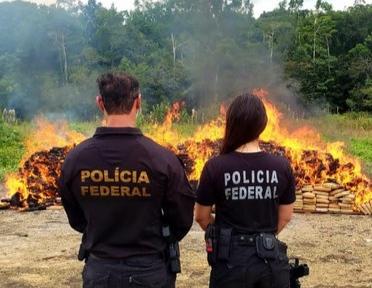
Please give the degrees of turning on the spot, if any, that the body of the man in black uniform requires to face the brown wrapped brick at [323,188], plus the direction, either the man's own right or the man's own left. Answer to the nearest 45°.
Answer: approximately 45° to the man's own right

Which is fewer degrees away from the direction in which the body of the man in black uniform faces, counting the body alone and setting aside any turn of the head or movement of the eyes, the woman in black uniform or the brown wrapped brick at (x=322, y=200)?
the brown wrapped brick

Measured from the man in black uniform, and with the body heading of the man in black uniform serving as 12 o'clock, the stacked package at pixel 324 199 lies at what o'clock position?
The stacked package is roughly at 1 o'clock from the man in black uniform.

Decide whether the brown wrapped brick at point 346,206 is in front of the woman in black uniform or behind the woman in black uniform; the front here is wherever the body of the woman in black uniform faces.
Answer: in front

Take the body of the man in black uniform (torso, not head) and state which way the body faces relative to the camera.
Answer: away from the camera

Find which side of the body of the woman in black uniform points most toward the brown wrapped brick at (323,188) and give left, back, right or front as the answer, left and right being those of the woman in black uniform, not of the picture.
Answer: front

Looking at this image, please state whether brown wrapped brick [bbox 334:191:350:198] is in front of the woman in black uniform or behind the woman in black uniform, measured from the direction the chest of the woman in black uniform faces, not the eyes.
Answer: in front

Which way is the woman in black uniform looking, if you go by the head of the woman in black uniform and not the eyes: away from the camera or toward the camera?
away from the camera

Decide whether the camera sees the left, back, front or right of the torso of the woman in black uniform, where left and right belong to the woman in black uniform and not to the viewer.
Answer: back

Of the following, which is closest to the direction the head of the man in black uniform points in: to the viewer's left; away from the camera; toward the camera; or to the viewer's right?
away from the camera

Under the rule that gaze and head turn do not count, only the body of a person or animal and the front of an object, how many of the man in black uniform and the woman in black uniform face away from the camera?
2

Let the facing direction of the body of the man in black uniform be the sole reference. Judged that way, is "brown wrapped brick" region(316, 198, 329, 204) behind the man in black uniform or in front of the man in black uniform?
in front
